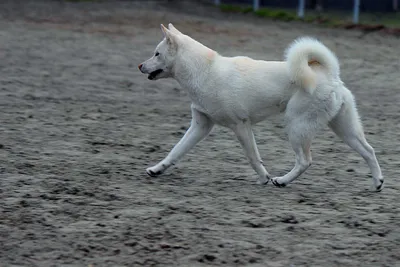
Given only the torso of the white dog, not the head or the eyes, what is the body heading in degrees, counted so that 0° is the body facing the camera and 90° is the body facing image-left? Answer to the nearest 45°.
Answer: approximately 90°
